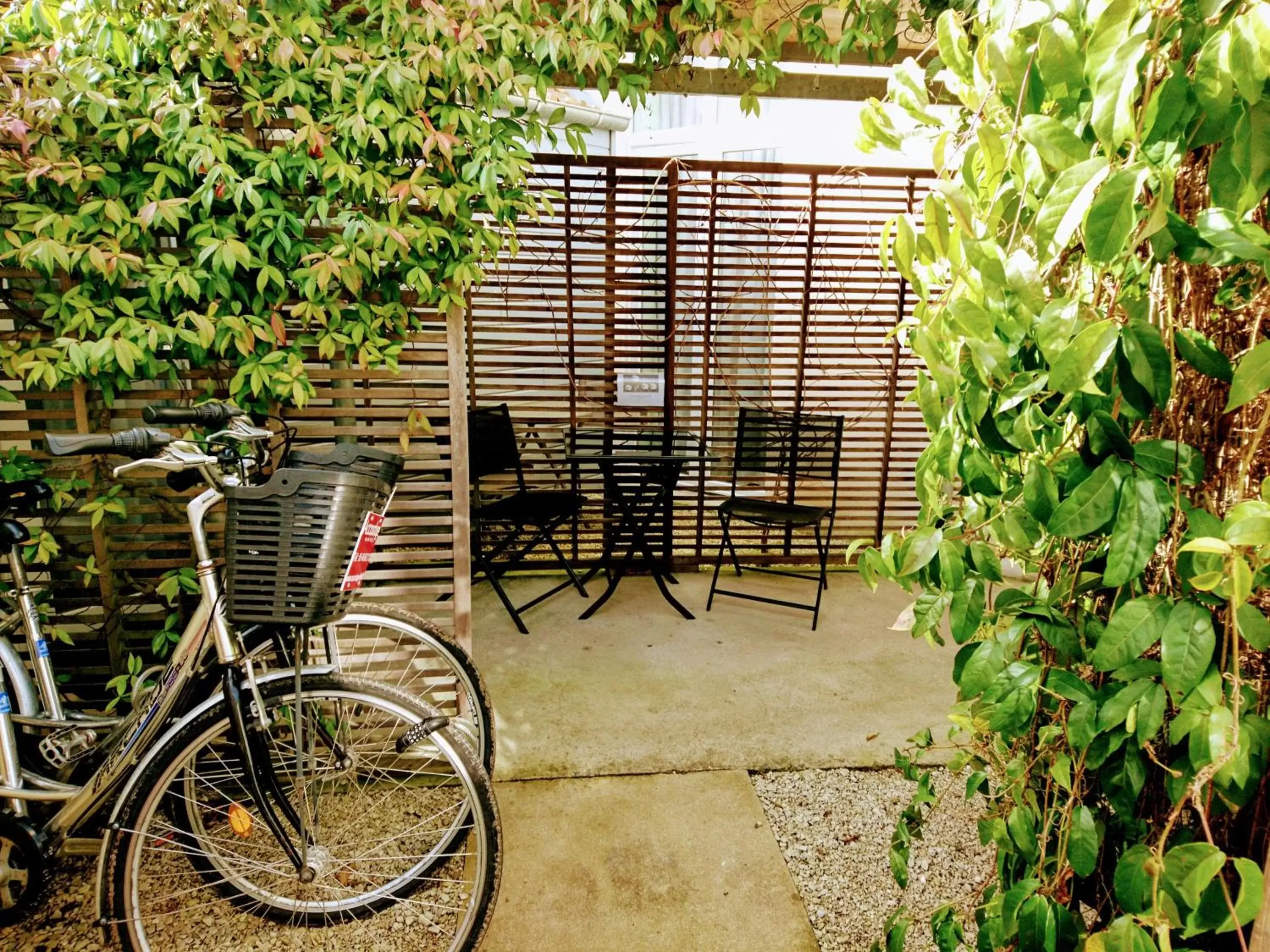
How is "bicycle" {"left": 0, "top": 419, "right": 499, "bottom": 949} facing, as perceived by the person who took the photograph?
facing to the right of the viewer

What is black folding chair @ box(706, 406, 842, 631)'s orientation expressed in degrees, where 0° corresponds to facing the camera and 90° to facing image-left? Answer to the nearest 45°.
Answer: approximately 45°

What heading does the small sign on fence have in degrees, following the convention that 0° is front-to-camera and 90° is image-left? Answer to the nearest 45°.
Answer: approximately 0°

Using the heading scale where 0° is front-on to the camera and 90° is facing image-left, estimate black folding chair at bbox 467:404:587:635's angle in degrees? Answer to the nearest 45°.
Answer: approximately 315°

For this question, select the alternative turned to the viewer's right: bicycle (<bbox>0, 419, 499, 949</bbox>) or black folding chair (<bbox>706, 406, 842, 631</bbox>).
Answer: the bicycle

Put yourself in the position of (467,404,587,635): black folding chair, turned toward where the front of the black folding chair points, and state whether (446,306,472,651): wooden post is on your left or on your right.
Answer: on your right

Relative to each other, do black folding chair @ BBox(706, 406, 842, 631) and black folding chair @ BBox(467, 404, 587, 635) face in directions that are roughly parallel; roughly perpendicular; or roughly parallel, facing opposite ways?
roughly perpendicular
